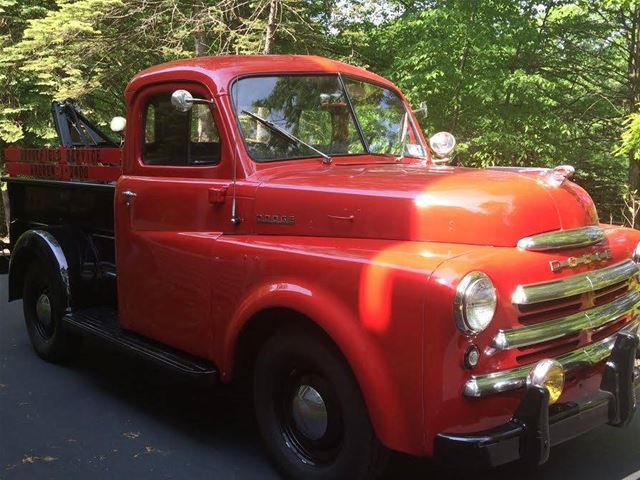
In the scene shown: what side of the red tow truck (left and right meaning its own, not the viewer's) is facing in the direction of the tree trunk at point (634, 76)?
left

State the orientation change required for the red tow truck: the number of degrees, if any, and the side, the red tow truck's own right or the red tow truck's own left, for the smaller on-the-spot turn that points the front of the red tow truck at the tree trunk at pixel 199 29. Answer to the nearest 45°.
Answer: approximately 135° to the red tow truck's own left

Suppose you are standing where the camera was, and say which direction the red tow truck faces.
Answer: facing the viewer and to the right of the viewer

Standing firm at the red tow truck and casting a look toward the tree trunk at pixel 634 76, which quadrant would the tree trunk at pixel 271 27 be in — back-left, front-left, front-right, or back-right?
front-left

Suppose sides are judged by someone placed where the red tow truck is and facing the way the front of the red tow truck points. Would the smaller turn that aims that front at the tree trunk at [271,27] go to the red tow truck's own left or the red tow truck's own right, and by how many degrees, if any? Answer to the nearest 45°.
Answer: approximately 135° to the red tow truck's own left

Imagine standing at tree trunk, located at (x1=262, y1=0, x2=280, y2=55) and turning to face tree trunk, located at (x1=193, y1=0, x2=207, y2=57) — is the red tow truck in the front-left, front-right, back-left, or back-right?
back-left

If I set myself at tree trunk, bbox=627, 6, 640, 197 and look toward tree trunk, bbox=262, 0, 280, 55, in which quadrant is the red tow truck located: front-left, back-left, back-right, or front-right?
front-left
